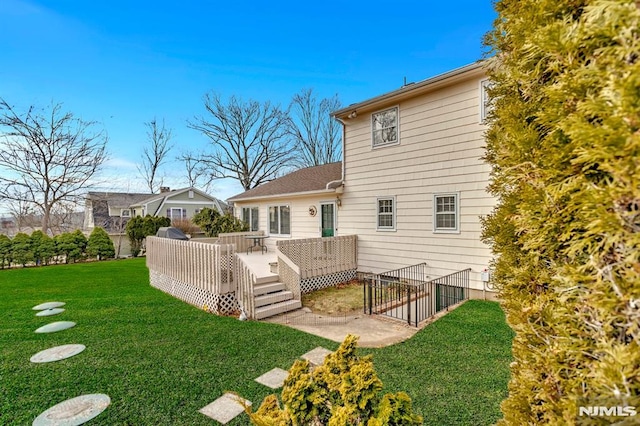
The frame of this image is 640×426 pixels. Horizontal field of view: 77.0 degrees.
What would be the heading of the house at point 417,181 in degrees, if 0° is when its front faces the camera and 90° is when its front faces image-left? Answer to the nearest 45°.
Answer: approximately 225°

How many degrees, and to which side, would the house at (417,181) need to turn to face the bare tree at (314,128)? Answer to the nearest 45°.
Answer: approximately 45° to its left

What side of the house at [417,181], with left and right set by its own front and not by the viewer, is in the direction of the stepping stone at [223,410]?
back

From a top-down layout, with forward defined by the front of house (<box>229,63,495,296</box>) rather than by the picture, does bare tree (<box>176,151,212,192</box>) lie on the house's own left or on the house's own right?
on the house's own left

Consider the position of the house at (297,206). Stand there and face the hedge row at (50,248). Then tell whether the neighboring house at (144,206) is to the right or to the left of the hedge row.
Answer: right

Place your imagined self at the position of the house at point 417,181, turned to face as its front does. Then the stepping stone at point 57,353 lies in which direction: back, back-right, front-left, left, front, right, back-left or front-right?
back
